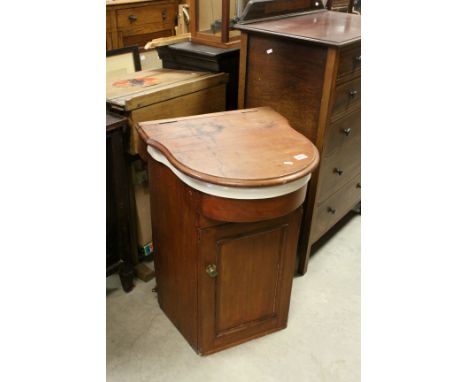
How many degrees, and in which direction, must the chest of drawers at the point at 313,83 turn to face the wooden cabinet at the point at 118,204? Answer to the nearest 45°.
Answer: approximately 135° to its right

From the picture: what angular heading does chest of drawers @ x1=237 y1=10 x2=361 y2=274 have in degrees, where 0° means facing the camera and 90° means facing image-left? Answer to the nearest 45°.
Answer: approximately 315°
